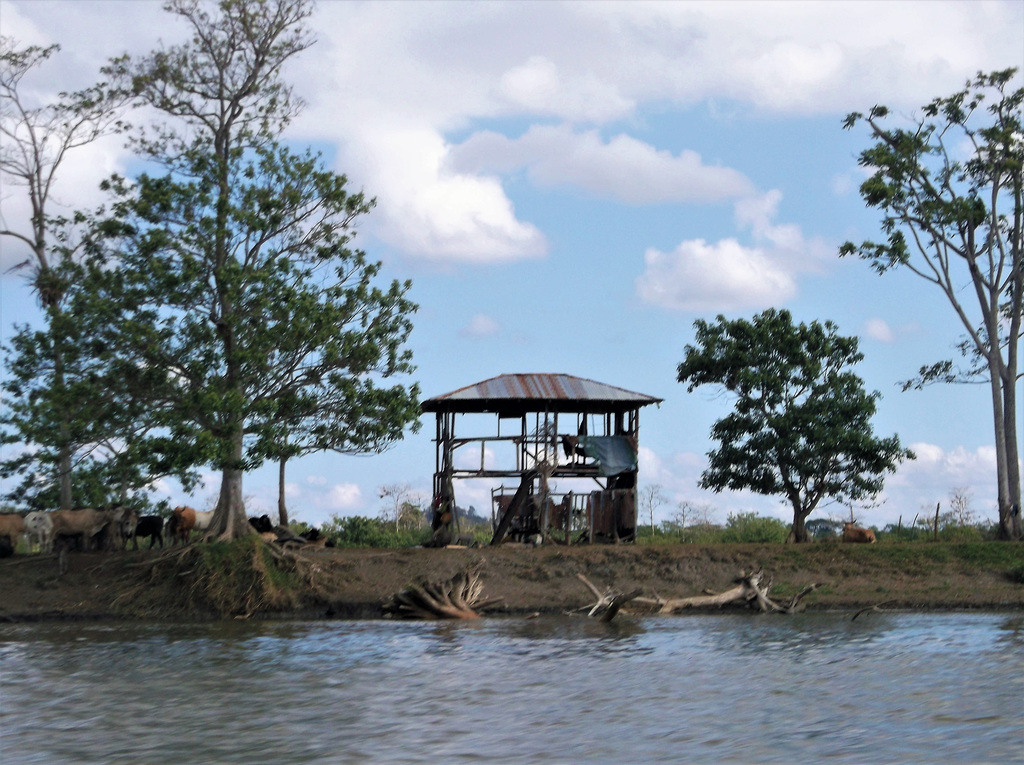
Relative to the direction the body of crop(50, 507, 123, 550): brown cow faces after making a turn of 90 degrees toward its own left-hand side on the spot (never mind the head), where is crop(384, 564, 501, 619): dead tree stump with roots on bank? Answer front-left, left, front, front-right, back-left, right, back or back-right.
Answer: back-right

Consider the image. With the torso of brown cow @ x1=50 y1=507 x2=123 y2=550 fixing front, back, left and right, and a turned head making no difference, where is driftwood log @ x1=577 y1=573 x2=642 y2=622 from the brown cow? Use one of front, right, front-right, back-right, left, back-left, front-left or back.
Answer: front-right

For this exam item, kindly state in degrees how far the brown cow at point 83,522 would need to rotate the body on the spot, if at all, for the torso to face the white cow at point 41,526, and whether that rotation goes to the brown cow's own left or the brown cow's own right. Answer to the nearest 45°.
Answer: approximately 180°

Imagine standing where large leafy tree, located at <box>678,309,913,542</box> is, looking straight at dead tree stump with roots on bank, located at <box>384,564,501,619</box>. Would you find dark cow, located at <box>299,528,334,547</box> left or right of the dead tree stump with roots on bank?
right

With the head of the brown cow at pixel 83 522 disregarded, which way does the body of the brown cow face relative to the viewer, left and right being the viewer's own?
facing to the right of the viewer

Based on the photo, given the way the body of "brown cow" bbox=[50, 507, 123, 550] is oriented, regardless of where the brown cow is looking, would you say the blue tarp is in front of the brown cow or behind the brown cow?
in front
